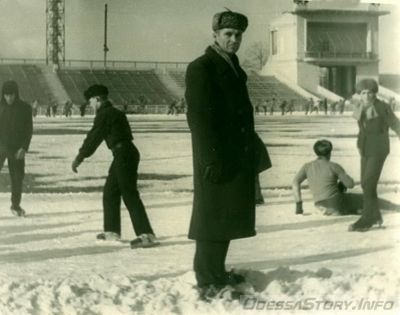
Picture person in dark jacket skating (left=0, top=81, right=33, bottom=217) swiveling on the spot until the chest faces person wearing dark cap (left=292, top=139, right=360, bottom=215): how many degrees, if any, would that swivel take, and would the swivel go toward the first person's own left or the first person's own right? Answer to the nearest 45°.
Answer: approximately 90° to the first person's own left

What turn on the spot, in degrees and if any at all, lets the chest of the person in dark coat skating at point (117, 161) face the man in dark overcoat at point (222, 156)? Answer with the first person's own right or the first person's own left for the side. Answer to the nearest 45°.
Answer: approximately 135° to the first person's own left

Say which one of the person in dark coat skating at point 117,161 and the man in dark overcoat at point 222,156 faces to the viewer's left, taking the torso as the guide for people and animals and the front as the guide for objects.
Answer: the person in dark coat skating

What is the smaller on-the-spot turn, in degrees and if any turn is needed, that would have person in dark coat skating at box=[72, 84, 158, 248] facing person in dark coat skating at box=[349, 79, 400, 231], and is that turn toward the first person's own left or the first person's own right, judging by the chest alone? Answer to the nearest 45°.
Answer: approximately 180°

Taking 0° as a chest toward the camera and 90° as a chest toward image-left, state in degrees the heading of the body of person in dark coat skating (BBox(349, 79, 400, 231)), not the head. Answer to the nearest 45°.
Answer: approximately 45°

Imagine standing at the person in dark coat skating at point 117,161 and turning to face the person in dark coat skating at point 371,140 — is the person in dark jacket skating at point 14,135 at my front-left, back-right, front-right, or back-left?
back-left

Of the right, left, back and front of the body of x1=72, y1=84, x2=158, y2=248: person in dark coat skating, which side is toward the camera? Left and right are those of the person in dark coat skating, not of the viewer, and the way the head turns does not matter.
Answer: left

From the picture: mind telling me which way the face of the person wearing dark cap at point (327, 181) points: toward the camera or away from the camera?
away from the camera

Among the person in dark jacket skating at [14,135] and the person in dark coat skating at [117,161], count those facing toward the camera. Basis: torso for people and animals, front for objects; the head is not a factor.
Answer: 1

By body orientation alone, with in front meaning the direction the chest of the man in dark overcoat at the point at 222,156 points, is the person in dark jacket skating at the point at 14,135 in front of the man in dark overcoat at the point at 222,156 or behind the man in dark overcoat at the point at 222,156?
behind

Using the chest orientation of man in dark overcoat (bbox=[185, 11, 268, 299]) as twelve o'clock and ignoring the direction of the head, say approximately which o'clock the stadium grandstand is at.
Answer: The stadium grandstand is roughly at 7 o'clock from the man in dark overcoat.

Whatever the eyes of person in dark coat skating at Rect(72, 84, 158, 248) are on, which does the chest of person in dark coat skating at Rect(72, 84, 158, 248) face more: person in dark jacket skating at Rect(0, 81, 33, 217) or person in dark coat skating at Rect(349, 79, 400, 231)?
the person in dark jacket skating

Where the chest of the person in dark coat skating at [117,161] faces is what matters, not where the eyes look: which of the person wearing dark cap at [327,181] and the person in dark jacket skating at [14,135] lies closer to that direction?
the person in dark jacket skating
